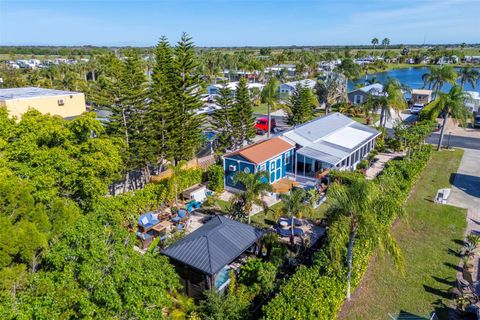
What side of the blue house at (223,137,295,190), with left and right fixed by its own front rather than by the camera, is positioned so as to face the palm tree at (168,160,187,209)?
right

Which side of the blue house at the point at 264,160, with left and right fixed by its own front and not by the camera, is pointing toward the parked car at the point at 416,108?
left

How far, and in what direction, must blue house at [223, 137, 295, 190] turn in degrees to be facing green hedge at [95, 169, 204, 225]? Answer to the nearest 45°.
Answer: approximately 90° to its right

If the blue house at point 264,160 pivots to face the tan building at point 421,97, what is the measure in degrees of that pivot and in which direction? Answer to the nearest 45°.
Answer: approximately 90° to its left

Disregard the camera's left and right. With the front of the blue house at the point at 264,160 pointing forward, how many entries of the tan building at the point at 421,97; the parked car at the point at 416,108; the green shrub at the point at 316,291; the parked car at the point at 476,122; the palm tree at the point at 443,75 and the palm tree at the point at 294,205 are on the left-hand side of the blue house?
4

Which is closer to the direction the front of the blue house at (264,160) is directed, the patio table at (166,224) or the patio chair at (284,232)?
the patio chair

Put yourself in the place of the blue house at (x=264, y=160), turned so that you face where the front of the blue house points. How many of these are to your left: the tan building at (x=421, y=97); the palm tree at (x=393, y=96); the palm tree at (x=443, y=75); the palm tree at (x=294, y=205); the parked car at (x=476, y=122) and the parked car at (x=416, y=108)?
5

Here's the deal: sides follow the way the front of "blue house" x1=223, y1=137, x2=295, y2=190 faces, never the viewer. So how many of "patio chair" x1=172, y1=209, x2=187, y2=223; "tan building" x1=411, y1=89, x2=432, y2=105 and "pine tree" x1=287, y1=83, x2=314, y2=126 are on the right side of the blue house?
1

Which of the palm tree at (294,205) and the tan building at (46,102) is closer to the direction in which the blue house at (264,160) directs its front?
the palm tree

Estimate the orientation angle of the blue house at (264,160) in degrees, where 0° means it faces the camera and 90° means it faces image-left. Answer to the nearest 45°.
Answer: approximately 315°

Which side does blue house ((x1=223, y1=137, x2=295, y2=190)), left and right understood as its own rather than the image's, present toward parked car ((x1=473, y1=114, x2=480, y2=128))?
left

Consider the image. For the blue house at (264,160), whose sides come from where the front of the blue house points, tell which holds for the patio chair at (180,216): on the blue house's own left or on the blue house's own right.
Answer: on the blue house's own right

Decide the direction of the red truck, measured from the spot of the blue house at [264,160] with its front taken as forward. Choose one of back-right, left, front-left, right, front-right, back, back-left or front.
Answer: back-left

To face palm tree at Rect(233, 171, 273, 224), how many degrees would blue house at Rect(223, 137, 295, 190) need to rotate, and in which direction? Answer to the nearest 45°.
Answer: approximately 45° to its right
